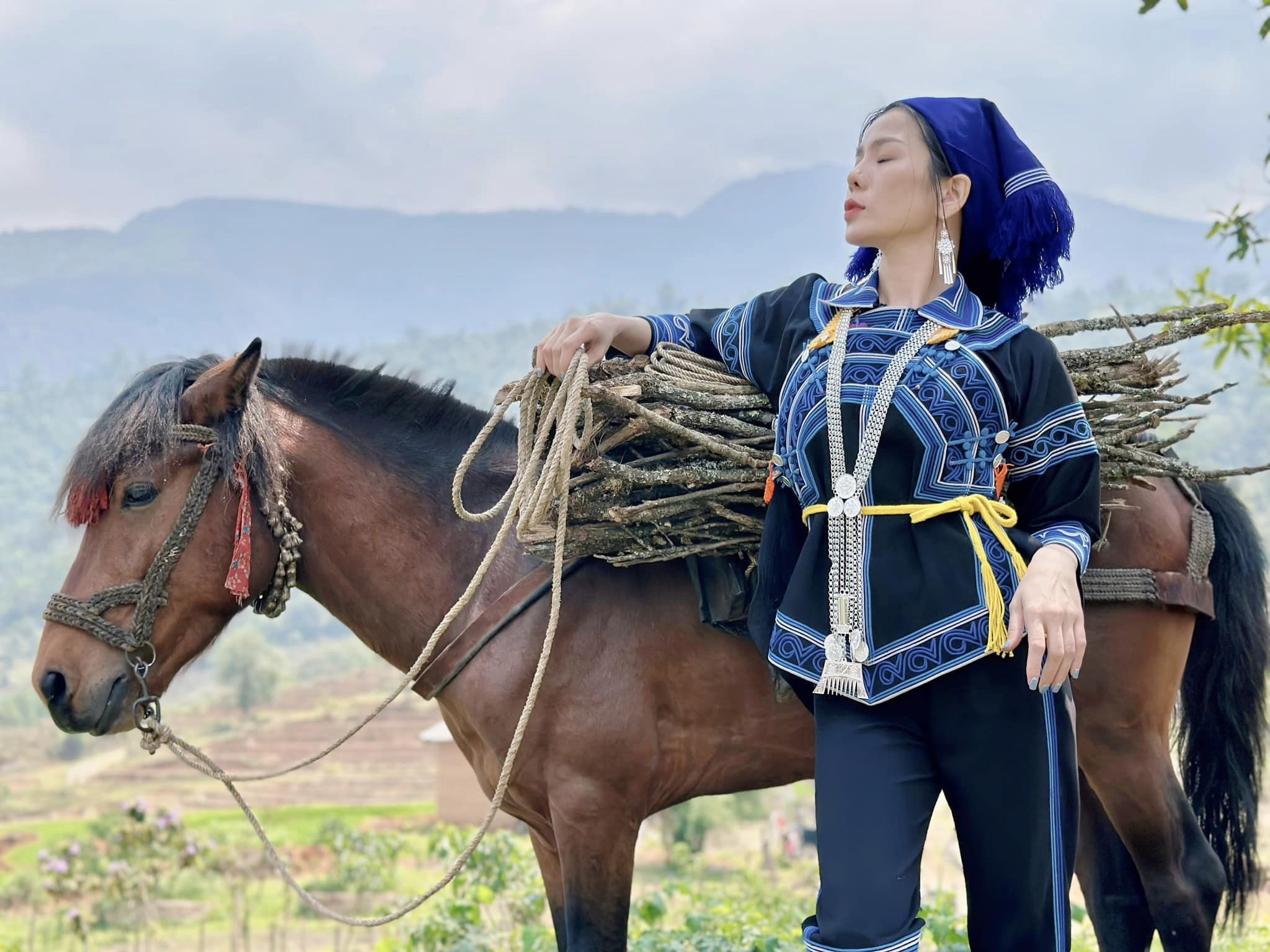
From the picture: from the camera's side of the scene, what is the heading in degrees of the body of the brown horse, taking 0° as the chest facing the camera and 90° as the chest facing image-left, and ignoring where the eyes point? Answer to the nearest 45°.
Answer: approximately 90°

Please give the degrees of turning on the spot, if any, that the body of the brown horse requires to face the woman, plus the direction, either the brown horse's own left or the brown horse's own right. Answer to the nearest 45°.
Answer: approximately 135° to the brown horse's own left

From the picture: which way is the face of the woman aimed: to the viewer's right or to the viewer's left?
to the viewer's left
